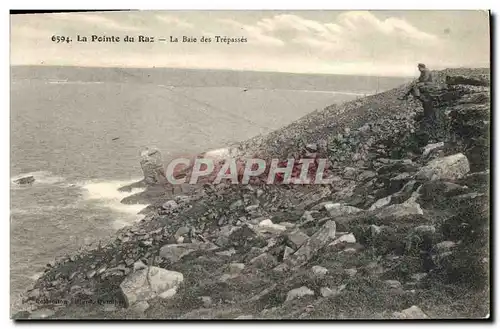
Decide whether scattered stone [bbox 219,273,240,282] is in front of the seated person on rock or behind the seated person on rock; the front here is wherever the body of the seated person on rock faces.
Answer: in front

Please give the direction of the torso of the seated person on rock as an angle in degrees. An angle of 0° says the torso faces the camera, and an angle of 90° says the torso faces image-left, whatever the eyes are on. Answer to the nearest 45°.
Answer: approximately 90°

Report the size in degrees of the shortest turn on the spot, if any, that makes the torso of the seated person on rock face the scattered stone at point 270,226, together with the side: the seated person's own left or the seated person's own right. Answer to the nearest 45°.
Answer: approximately 90° to the seated person's own left

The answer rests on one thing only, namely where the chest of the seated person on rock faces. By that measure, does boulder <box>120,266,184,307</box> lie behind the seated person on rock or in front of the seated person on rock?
in front

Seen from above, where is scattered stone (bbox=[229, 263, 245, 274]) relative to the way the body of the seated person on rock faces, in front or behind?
in front
